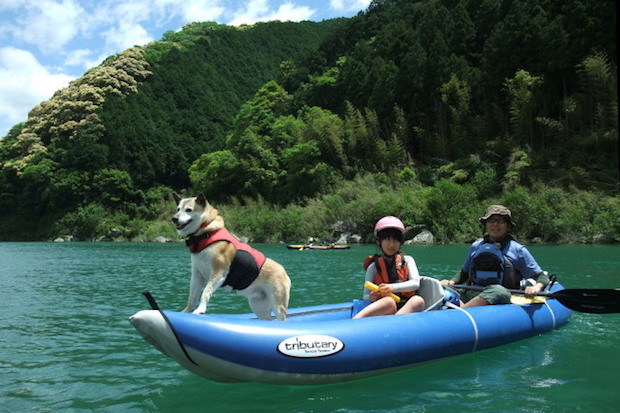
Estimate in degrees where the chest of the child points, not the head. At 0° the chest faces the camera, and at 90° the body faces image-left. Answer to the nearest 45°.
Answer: approximately 0°

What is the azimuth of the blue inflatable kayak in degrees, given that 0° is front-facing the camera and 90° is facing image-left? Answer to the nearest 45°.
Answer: approximately 45°

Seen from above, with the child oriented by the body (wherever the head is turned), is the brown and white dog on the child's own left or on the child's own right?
on the child's own right
